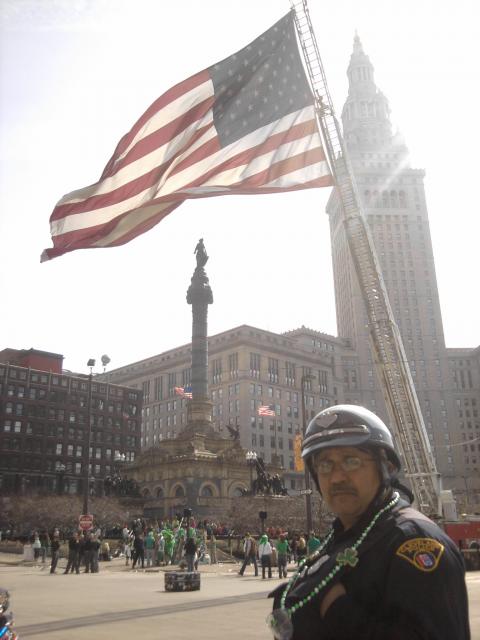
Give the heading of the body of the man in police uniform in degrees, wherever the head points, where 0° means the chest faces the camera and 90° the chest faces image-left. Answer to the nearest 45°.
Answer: approximately 45°

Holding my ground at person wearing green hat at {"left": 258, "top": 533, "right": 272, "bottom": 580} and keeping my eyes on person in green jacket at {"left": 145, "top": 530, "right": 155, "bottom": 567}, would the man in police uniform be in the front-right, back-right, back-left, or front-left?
back-left

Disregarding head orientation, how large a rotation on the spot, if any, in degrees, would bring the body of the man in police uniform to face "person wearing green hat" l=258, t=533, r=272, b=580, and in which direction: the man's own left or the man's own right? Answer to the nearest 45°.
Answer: approximately 135° to the man's own right

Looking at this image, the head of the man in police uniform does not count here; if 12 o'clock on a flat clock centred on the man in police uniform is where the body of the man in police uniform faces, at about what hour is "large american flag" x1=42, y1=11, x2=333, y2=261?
The large american flag is roughly at 4 o'clock from the man in police uniform.

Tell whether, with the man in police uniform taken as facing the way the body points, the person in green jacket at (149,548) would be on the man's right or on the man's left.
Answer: on the man's right
